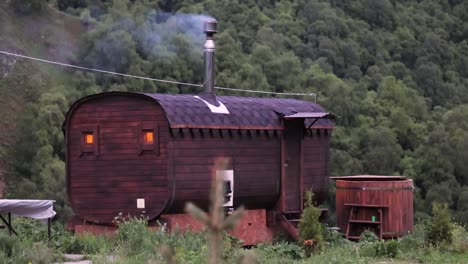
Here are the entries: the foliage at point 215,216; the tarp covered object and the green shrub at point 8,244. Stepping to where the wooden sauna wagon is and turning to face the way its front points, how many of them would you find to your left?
0

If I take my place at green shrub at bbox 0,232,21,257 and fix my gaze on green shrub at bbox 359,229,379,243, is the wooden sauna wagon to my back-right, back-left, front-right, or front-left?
front-left

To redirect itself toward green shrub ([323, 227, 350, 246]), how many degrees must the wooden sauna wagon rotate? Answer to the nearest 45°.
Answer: approximately 45° to its left

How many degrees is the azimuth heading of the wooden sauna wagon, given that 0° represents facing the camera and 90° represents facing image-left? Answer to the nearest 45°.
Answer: approximately 315°

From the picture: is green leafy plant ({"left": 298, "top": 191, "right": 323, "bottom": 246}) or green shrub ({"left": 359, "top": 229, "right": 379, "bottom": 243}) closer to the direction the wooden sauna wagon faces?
the green leafy plant

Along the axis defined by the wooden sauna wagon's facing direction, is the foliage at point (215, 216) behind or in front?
in front

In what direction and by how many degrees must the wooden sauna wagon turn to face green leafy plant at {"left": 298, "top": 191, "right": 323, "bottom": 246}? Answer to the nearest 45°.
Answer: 0° — it already faces it

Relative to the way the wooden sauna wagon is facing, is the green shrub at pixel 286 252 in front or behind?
in front

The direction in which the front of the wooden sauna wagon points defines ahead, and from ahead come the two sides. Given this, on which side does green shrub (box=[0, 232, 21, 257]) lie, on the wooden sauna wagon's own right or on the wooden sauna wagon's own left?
on the wooden sauna wagon's own right
